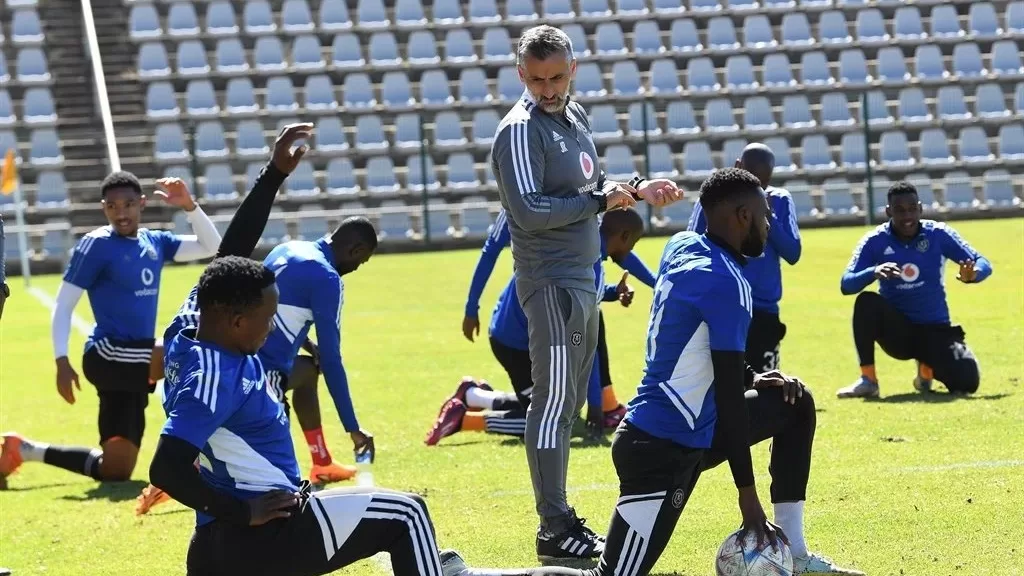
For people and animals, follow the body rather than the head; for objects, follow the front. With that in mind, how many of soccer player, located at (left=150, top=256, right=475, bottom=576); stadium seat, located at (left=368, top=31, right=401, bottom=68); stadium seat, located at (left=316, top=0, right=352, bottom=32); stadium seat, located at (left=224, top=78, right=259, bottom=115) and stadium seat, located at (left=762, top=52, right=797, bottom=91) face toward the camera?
4

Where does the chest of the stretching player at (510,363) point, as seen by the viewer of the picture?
to the viewer's right

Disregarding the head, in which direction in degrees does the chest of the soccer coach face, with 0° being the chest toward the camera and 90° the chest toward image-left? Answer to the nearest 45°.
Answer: approximately 315°

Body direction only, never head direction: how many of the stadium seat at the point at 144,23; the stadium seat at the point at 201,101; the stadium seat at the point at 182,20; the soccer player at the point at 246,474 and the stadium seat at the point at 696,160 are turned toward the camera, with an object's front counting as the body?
4

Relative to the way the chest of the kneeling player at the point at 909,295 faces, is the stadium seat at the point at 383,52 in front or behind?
behind

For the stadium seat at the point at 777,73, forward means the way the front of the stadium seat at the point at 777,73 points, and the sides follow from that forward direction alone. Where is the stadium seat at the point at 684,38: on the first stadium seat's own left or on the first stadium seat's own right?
on the first stadium seat's own right

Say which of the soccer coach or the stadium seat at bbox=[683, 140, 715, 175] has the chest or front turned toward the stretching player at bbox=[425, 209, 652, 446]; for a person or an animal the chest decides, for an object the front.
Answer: the stadium seat

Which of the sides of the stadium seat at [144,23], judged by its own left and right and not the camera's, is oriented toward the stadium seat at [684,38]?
left
